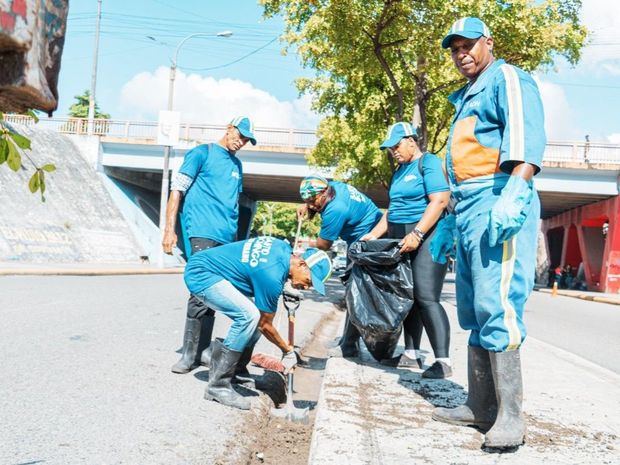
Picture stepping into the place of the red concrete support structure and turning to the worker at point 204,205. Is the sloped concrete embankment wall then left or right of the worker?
right

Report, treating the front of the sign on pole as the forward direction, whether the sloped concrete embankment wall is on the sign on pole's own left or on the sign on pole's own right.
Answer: on the sign on pole's own right

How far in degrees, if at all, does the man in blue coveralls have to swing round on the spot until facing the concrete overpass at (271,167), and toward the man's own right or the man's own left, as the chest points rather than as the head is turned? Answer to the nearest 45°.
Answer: approximately 135° to the man's own right

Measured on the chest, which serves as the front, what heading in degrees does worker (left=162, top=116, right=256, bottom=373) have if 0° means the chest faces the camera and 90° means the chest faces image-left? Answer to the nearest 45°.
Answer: approximately 315°

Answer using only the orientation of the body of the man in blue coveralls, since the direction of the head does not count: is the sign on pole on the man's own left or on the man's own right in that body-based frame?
on the man's own right

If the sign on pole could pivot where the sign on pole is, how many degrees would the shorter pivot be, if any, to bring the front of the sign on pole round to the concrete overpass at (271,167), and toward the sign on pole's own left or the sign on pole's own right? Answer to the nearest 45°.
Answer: approximately 135° to the sign on pole's own left

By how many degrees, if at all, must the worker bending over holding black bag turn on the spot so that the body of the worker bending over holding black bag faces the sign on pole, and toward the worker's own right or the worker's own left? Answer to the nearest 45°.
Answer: approximately 90° to the worker's own right
